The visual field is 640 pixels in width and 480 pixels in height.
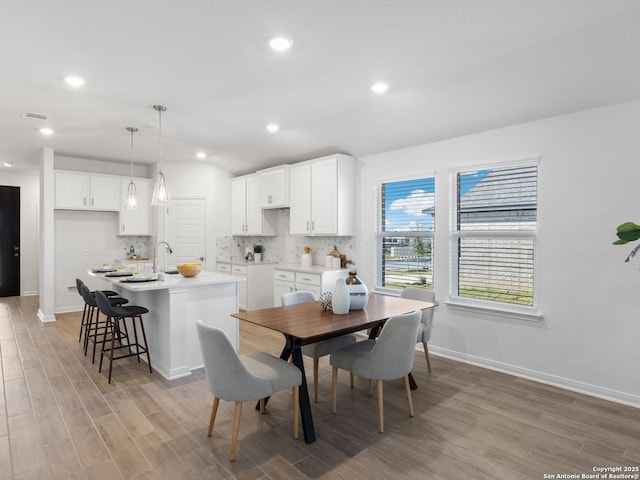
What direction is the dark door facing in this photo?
toward the camera

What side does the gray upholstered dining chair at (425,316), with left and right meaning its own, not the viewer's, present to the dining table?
front

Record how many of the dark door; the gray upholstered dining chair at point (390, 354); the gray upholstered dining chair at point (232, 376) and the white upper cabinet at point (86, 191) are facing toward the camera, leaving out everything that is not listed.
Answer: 2

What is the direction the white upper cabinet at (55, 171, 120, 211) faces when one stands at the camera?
facing the viewer

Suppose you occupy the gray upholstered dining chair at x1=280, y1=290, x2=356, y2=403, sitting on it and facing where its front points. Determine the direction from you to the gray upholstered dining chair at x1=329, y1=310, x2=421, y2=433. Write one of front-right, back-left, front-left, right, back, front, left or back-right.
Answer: front

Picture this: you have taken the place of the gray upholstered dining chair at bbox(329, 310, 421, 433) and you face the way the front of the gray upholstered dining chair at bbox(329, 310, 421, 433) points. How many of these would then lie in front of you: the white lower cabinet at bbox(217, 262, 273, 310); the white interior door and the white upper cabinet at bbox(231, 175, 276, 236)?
3

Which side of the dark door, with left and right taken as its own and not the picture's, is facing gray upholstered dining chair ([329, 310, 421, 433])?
front

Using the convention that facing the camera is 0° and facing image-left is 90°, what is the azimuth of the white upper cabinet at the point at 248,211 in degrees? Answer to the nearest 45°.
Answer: approximately 45°

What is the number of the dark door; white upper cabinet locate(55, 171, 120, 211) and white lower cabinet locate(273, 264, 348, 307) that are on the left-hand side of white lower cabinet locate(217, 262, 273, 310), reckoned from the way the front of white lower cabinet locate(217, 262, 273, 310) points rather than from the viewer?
1

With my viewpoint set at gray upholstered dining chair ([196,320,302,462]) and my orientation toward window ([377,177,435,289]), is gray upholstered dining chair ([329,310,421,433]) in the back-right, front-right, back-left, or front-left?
front-right

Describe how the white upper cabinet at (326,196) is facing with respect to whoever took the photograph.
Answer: facing the viewer and to the left of the viewer

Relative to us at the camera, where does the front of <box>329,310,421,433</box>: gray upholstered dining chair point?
facing away from the viewer and to the left of the viewer

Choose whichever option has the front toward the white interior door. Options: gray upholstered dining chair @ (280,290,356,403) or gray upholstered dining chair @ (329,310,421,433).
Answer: gray upholstered dining chair @ (329,310,421,433)

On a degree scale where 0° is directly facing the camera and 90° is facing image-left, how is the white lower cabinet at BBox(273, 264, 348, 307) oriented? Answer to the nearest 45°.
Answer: approximately 45°
